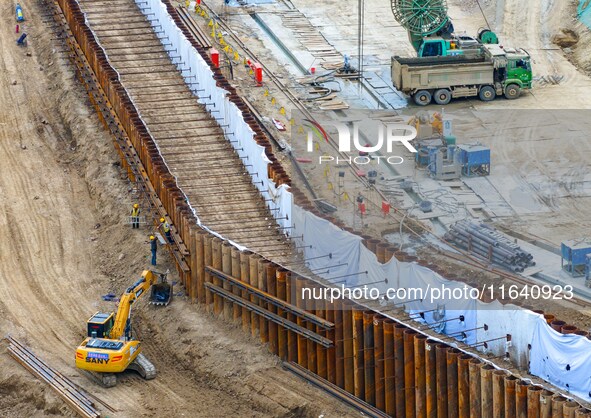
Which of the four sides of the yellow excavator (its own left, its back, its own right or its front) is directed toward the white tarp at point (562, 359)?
right

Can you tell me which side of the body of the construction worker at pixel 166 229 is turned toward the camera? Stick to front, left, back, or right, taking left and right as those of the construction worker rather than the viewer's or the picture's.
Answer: left

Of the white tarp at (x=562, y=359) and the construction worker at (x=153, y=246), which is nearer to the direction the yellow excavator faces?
the construction worker

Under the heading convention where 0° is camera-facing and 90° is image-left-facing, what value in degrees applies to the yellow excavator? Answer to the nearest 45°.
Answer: approximately 225°

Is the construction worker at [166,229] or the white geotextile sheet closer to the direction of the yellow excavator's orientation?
the construction worker
